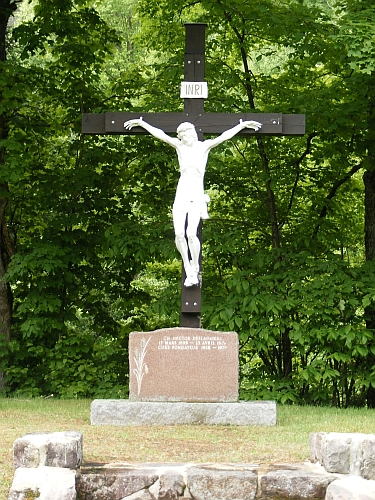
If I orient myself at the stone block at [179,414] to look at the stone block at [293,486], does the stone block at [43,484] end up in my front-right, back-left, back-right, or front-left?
front-right

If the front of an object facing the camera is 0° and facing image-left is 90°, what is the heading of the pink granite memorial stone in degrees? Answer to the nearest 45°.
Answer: approximately 0°

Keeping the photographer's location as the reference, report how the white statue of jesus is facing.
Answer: facing the viewer

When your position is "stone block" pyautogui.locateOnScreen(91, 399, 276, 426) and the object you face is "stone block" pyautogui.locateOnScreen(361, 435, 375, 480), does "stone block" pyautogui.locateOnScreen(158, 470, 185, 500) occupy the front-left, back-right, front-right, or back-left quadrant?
front-right

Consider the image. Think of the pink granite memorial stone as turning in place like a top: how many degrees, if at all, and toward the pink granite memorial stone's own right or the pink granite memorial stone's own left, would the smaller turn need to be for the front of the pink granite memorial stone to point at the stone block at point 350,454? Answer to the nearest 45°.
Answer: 0° — it already faces it

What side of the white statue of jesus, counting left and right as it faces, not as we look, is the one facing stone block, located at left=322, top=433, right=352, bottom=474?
front

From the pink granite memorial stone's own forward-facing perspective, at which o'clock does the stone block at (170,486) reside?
The stone block is roughly at 12 o'clock from the pink granite memorial stone.

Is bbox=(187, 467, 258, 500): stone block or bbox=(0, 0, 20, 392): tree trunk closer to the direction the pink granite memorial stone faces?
the stone block

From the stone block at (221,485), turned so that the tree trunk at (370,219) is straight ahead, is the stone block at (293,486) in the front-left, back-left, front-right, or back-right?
front-right

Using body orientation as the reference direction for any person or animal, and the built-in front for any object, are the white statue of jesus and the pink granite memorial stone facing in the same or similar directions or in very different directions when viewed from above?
same or similar directions

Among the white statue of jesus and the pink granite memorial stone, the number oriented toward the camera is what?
2

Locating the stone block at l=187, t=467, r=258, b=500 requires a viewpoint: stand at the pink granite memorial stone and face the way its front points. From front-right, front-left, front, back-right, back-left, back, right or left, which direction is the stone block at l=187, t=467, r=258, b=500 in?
front
